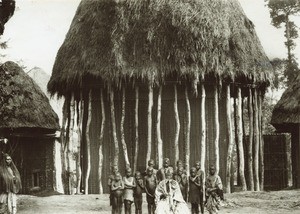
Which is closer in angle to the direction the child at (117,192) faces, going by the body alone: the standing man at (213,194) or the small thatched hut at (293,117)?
the standing man

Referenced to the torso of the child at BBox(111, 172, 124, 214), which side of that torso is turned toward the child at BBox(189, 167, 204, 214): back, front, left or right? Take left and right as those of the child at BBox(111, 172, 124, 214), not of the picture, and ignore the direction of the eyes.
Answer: left

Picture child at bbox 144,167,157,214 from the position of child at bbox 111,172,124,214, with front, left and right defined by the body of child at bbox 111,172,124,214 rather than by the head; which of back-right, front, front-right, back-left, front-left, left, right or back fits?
left

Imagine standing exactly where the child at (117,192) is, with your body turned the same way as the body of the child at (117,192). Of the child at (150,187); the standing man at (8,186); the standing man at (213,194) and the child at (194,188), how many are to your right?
1

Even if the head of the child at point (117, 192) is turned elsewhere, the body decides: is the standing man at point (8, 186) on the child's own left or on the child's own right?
on the child's own right

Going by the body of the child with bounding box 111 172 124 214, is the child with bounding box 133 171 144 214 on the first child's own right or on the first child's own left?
on the first child's own left

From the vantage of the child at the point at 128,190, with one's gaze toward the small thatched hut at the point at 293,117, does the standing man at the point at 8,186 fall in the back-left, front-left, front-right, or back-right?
back-left

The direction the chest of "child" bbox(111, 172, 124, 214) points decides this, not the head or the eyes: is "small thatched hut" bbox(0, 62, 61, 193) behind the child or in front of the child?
behind

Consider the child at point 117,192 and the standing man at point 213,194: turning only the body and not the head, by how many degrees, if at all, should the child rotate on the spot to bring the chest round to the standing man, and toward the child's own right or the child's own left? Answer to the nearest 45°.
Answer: approximately 90° to the child's own left

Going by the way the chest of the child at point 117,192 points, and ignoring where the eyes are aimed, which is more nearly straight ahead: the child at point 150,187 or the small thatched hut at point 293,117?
the child

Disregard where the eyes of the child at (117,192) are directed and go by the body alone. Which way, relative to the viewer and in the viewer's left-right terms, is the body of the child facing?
facing the viewer

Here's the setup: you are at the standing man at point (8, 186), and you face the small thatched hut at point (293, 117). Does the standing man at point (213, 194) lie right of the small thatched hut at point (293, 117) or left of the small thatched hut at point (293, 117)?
right
